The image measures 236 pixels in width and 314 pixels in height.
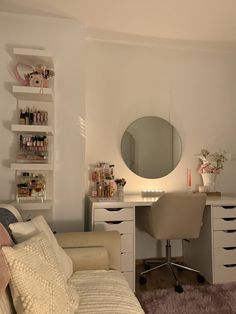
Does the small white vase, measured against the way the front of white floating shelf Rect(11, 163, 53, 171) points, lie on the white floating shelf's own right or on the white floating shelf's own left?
on the white floating shelf's own left

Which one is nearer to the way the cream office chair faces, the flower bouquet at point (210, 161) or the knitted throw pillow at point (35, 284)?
the flower bouquet

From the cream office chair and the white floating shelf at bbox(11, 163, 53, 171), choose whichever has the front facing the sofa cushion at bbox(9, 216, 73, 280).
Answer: the white floating shelf

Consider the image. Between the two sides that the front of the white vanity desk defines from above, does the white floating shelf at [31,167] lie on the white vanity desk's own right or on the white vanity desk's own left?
on the white vanity desk's own right

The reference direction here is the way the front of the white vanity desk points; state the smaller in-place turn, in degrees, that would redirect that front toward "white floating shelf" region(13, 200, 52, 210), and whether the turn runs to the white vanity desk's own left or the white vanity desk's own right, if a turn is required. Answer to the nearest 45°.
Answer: approximately 90° to the white vanity desk's own right

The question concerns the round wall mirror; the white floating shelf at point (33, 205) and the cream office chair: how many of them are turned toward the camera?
2

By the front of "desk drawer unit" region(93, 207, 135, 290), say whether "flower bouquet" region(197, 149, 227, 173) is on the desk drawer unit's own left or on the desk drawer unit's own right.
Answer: on the desk drawer unit's own left

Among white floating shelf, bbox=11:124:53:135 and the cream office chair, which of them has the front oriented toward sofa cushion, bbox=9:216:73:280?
the white floating shelf
